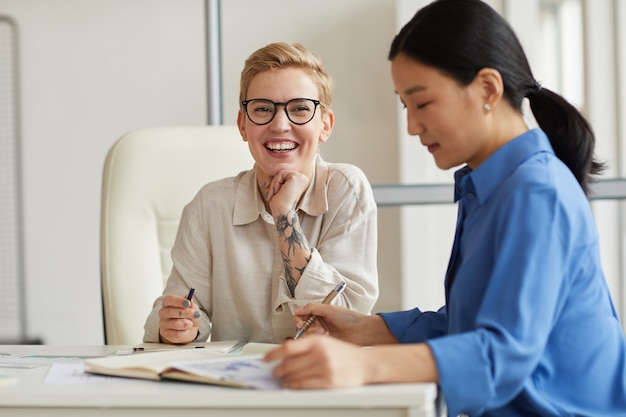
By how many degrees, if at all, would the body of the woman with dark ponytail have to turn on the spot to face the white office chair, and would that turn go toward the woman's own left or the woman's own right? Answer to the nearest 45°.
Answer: approximately 45° to the woman's own right

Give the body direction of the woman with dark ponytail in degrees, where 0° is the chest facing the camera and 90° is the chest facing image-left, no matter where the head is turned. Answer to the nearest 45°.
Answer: approximately 90°
